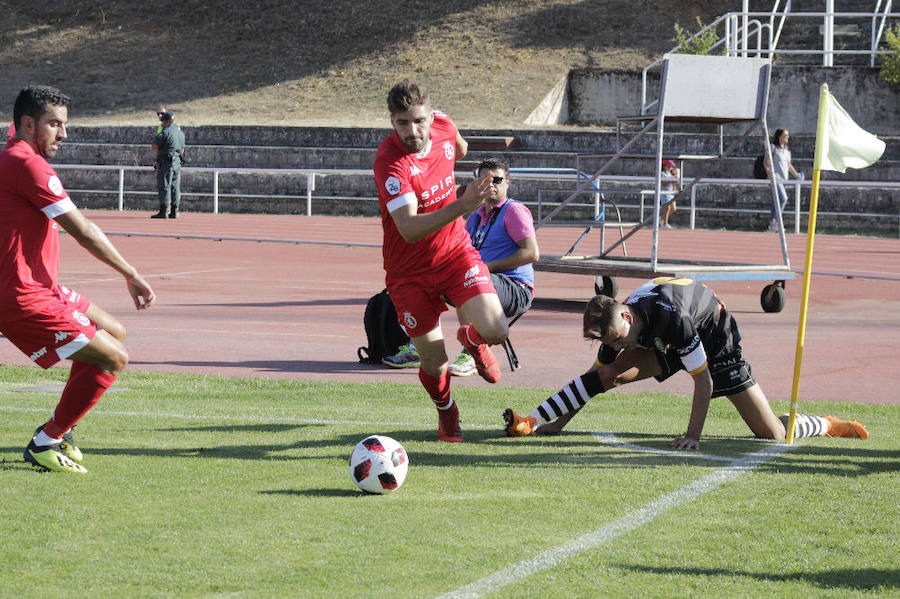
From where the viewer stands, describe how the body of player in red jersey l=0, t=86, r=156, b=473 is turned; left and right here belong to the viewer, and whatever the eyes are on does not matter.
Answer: facing to the right of the viewer

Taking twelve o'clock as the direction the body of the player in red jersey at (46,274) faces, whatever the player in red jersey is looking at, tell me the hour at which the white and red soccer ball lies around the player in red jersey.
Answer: The white and red soccer ball is roughly at 1 o'clock from the player in red jersey.

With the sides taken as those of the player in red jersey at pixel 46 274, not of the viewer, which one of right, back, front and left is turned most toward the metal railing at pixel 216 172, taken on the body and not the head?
left

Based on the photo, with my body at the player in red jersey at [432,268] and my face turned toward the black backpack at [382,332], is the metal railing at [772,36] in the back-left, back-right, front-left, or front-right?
front-right

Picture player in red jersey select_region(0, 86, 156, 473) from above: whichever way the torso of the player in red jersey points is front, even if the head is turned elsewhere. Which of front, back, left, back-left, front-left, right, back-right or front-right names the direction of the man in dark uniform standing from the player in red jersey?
left

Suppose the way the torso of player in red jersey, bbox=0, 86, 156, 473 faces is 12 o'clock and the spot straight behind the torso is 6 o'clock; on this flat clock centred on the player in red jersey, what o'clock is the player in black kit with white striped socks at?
The player in black kit with white striped socks is roughly at 12 o'clock from the player in red jersey.

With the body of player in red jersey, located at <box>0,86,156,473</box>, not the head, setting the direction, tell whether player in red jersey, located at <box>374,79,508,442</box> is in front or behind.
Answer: in front

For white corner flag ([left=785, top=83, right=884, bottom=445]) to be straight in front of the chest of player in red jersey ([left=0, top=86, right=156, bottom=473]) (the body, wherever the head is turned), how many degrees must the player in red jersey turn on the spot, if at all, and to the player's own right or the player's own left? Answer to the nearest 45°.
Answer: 0° — they already face it

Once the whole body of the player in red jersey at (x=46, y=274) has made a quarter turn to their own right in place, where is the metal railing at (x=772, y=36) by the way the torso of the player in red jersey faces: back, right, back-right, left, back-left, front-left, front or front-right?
back-left

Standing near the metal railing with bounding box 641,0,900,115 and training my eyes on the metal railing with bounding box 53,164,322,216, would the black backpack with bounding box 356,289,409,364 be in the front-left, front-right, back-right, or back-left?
front-left

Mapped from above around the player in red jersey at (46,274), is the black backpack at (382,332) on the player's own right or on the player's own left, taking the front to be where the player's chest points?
on the player's own left
